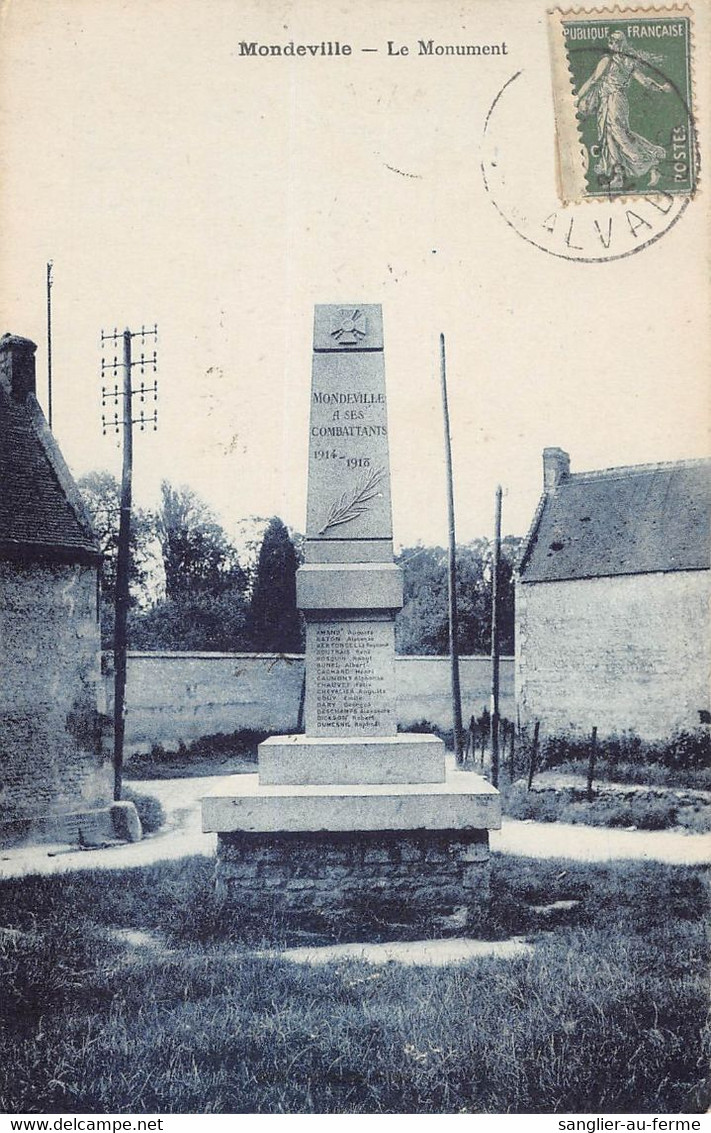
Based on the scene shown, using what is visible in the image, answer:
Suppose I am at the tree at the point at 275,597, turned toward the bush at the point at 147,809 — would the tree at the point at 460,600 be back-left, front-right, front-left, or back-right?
back-left
